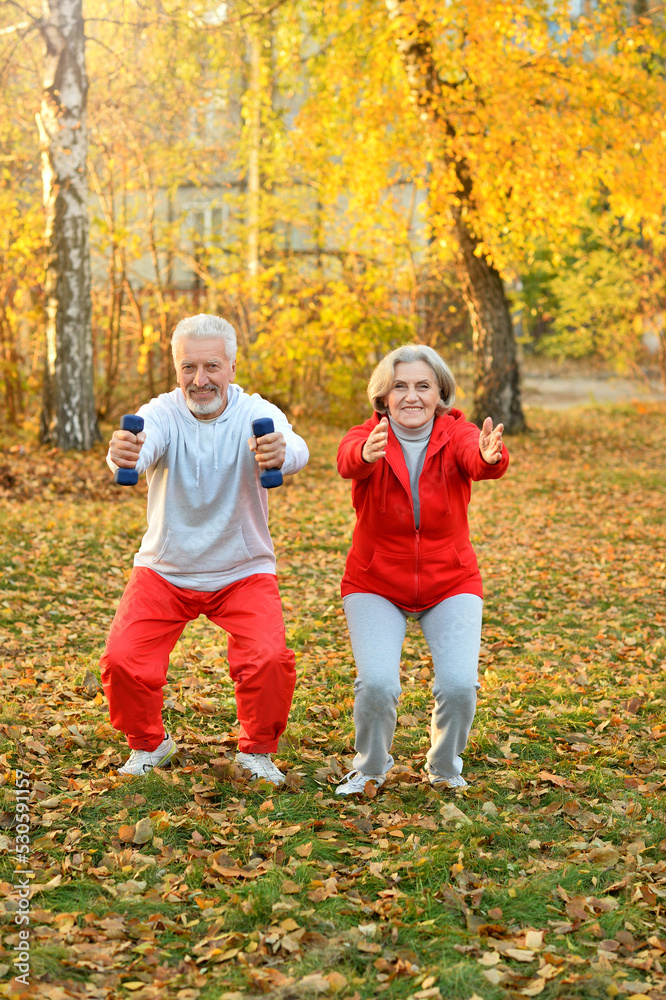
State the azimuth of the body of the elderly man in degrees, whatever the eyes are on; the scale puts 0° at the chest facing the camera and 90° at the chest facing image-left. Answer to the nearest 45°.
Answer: approximately 0°

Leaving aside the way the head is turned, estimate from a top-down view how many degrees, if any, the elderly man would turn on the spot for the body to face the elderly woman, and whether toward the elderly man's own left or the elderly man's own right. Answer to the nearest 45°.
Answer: approximately 90° to the elderly man's own left

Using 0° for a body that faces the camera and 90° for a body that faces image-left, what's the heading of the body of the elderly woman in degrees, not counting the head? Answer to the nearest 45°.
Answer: approximately 0°

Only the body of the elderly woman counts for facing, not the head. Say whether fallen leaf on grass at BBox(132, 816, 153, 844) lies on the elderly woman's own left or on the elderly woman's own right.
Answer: on the elderly woman's own right

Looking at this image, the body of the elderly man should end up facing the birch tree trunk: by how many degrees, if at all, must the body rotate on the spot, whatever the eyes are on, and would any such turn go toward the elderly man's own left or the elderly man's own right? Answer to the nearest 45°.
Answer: approximately 180°

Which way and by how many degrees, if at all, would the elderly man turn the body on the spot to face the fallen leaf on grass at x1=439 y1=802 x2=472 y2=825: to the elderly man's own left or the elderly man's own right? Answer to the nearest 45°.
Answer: approximately 90° to the elderly man's own left
